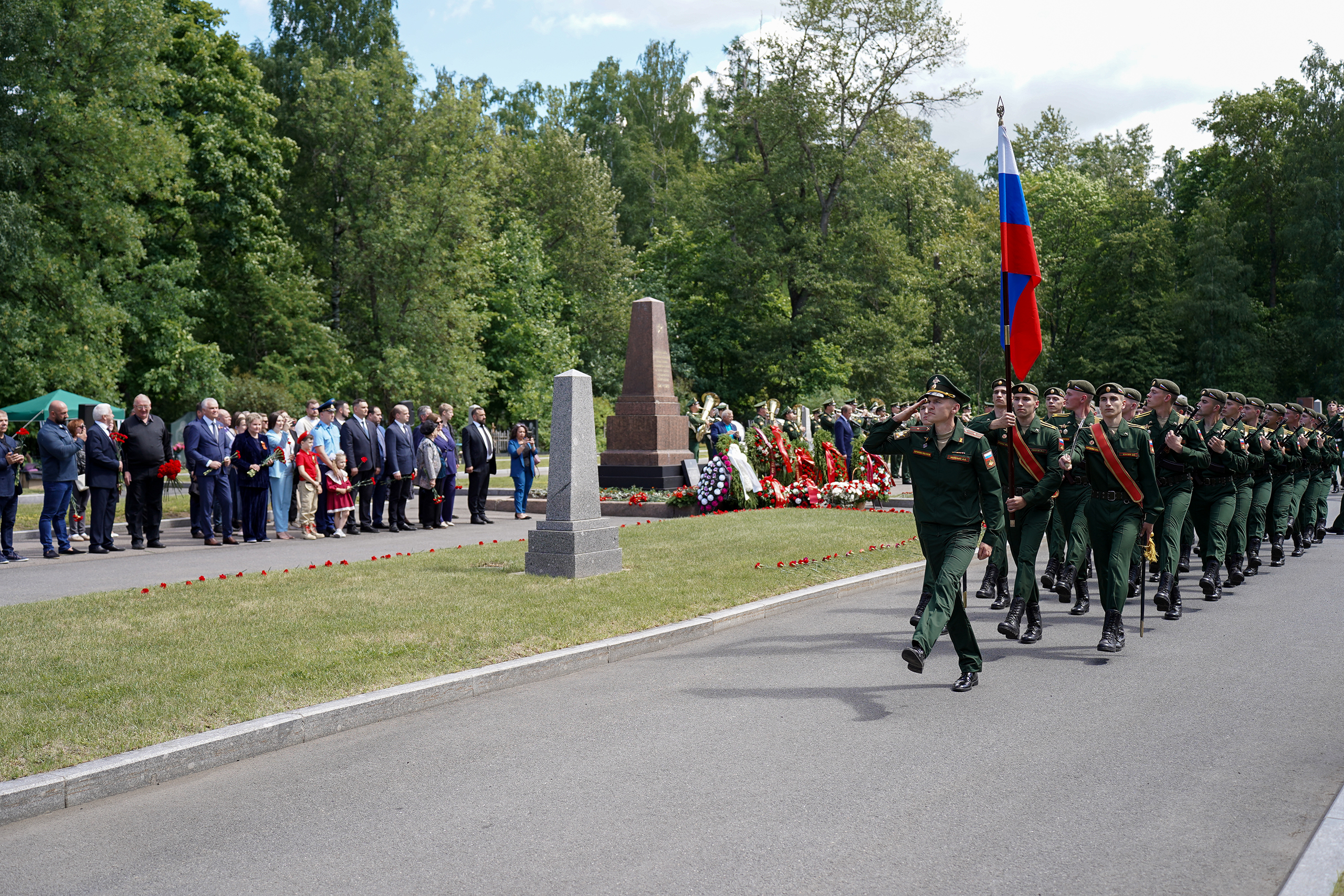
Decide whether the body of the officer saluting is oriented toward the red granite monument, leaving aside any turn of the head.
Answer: no

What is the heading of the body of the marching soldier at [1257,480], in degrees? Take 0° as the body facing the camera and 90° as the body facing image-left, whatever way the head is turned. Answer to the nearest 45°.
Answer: approximately 45°

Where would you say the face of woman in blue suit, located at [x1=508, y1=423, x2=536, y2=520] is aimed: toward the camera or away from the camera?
toward the camera

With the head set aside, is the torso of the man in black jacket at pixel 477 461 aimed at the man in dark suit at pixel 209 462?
no

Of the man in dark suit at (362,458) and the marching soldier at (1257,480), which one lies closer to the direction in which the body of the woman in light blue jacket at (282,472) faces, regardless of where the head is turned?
the marching soldier

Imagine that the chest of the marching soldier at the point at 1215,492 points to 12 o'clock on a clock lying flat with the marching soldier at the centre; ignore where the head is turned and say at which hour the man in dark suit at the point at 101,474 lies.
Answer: The man in dark suit is roughly at 1 o'clock from the marching soldier.

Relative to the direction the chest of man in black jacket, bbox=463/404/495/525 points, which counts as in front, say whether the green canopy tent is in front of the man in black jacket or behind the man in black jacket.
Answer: behind

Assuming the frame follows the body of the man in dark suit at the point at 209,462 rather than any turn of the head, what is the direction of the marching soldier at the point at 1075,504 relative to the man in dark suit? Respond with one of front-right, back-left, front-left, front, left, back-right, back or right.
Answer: front

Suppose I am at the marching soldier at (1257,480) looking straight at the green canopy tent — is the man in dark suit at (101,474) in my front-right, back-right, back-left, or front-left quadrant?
front-left

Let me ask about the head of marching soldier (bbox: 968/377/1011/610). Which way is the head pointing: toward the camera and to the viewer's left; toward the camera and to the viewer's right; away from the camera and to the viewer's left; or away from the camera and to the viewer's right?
toward the camera and to the viewer's left

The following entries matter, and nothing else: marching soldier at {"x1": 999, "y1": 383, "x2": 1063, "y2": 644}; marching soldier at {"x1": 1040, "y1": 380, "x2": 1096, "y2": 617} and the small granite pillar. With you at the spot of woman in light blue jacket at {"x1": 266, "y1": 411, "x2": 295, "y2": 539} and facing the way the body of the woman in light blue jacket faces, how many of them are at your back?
0

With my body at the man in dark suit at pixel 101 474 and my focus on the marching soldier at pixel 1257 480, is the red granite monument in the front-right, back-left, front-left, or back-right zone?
front-left

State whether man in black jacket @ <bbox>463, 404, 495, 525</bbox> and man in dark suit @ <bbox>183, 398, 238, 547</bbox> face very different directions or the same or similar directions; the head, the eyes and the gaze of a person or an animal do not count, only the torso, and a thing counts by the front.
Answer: same or similar directions

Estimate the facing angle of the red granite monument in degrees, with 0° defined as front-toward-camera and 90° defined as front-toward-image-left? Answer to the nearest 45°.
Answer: approximately 315°

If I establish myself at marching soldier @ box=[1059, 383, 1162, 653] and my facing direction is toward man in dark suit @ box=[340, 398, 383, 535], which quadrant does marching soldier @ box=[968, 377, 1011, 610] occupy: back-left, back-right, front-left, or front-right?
front-right

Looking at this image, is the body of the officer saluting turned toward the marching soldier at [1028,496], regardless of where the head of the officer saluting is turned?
no

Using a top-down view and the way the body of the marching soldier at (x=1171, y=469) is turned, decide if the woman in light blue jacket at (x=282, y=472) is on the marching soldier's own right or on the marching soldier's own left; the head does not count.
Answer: on the marching soldier's own right

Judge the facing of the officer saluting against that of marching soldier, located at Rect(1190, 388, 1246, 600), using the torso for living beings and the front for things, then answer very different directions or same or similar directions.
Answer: same or similar directions

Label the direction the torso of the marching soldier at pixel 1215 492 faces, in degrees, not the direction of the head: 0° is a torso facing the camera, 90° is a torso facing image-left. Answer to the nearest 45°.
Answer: approximately 45°

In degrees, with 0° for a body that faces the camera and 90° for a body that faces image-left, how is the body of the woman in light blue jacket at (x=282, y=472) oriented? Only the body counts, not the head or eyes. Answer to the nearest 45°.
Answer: approximately 315°
